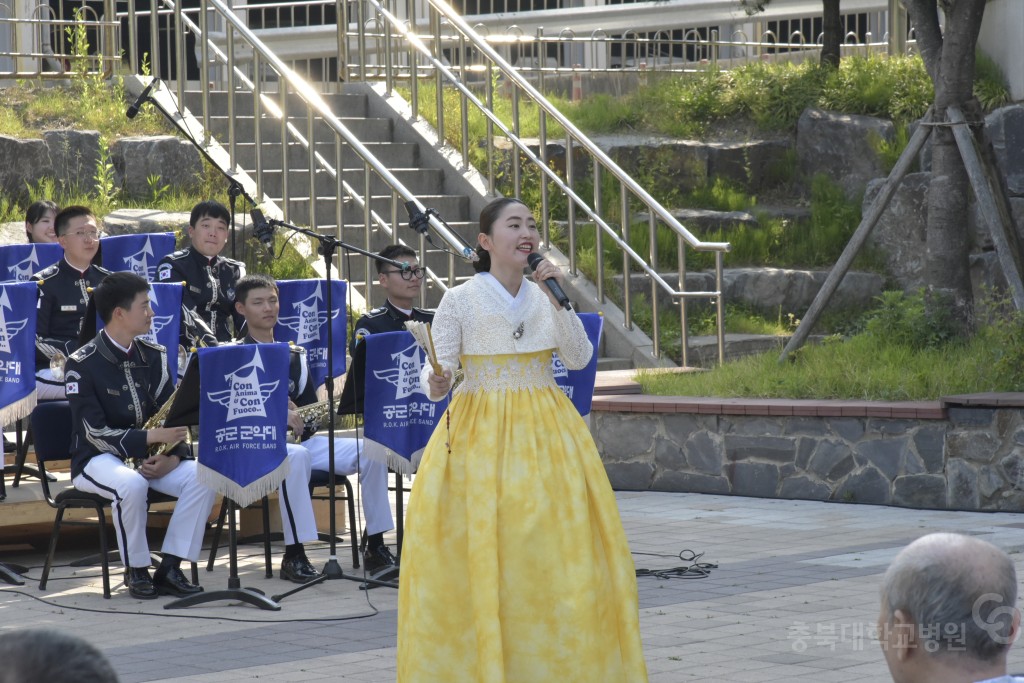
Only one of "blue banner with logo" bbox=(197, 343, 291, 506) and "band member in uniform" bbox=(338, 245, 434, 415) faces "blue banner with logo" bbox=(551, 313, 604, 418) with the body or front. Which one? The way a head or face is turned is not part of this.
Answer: the band member in uniform

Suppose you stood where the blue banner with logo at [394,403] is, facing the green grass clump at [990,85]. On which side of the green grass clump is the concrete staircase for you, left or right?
left

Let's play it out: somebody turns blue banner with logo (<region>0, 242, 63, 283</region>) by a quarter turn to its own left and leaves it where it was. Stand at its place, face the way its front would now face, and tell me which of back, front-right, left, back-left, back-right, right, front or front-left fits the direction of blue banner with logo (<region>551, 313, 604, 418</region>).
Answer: front-right

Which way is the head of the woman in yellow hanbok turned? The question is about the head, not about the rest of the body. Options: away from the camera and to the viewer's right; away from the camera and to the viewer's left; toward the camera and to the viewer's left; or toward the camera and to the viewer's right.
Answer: toward the camera and to the viewer's right

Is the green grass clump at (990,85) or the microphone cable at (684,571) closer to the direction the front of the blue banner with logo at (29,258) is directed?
the microphone cable

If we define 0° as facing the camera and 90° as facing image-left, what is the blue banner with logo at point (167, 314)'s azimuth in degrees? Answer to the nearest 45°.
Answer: approximately 0°

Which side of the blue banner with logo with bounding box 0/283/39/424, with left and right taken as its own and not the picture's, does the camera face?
front

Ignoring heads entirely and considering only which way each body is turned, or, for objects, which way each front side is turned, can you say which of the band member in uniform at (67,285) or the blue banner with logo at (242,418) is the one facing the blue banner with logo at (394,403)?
the band member in uniform

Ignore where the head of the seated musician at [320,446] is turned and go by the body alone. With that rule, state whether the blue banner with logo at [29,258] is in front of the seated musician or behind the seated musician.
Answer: behind

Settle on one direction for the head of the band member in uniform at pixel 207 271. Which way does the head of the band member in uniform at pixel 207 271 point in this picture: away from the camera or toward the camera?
toward the camera

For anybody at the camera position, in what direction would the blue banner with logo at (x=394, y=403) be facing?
facing the viewer

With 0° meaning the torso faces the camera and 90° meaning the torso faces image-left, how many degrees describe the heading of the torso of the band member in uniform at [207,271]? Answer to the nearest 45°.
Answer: approximately 315°

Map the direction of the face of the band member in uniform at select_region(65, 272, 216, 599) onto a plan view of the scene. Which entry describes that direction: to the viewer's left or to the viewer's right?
to the viewer's right

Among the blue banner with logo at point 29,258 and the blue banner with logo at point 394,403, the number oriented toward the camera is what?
2

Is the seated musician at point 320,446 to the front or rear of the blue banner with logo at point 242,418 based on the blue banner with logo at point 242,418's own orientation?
to the rear
